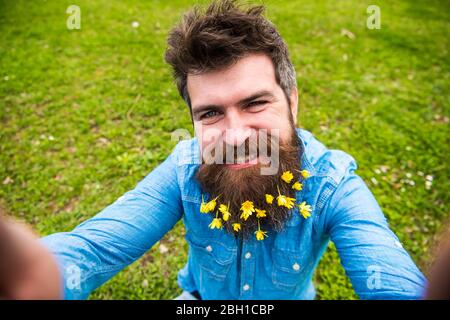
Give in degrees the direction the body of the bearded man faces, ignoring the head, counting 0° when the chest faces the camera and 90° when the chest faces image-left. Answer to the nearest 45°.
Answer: approximately 0°
